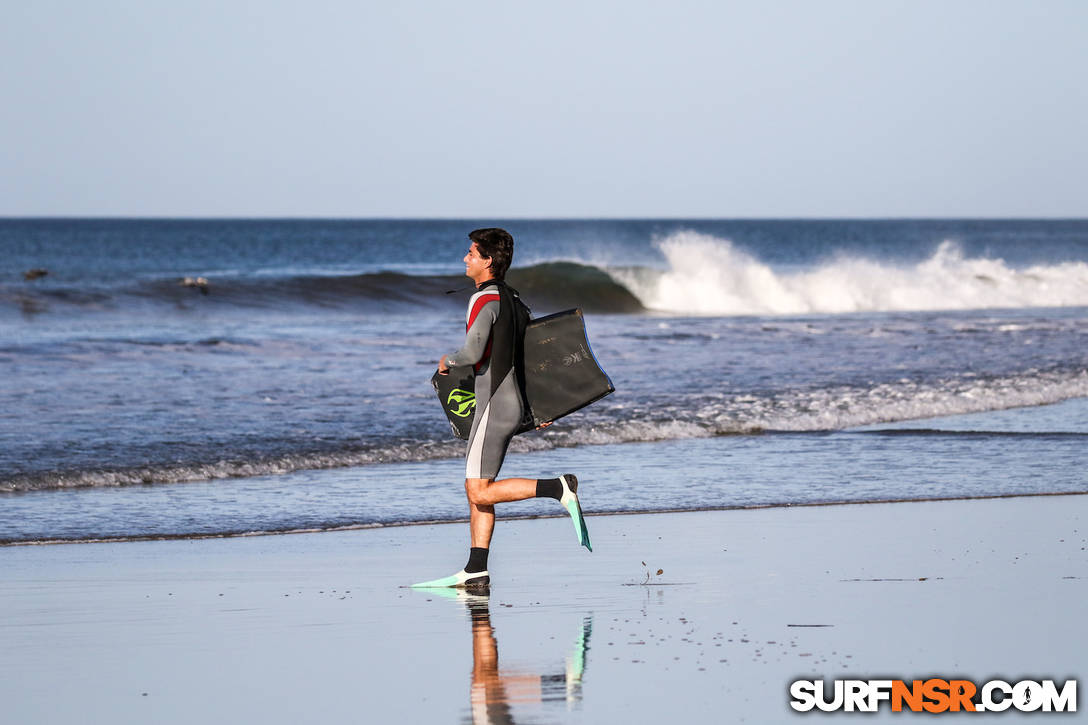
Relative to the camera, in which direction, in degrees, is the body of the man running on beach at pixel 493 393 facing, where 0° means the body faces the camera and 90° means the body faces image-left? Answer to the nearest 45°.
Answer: approximately 90°

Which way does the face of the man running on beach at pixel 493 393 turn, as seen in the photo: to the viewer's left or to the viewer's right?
to the viewer's left
